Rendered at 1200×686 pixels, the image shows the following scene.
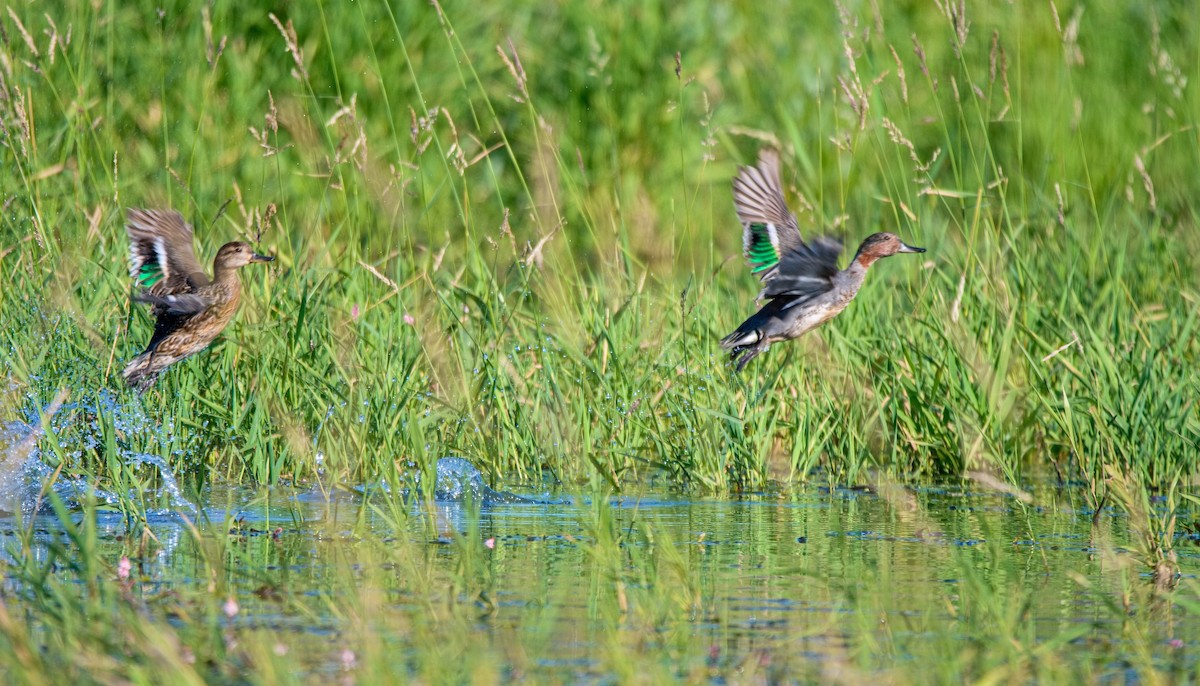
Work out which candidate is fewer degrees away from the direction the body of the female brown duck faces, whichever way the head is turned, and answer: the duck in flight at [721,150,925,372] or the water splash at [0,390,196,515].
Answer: the duck in flight

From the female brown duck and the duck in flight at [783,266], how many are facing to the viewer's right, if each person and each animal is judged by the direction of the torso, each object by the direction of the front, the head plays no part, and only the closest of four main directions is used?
2

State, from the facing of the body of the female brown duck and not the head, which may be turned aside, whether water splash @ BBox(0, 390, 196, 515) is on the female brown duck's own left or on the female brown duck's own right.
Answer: on the female brown duck's own right

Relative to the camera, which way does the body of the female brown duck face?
to the viewer's right

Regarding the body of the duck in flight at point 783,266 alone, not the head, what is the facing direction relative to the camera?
to the viewer's right

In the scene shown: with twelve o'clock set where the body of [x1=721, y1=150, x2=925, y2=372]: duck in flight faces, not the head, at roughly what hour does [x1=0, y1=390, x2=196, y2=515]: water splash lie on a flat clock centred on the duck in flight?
The water splash is roughly at 5 o'clock from the duck in flight.

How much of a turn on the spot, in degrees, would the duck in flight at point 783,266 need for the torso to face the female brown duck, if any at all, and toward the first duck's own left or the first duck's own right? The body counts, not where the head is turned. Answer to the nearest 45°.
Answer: approximately 180°
